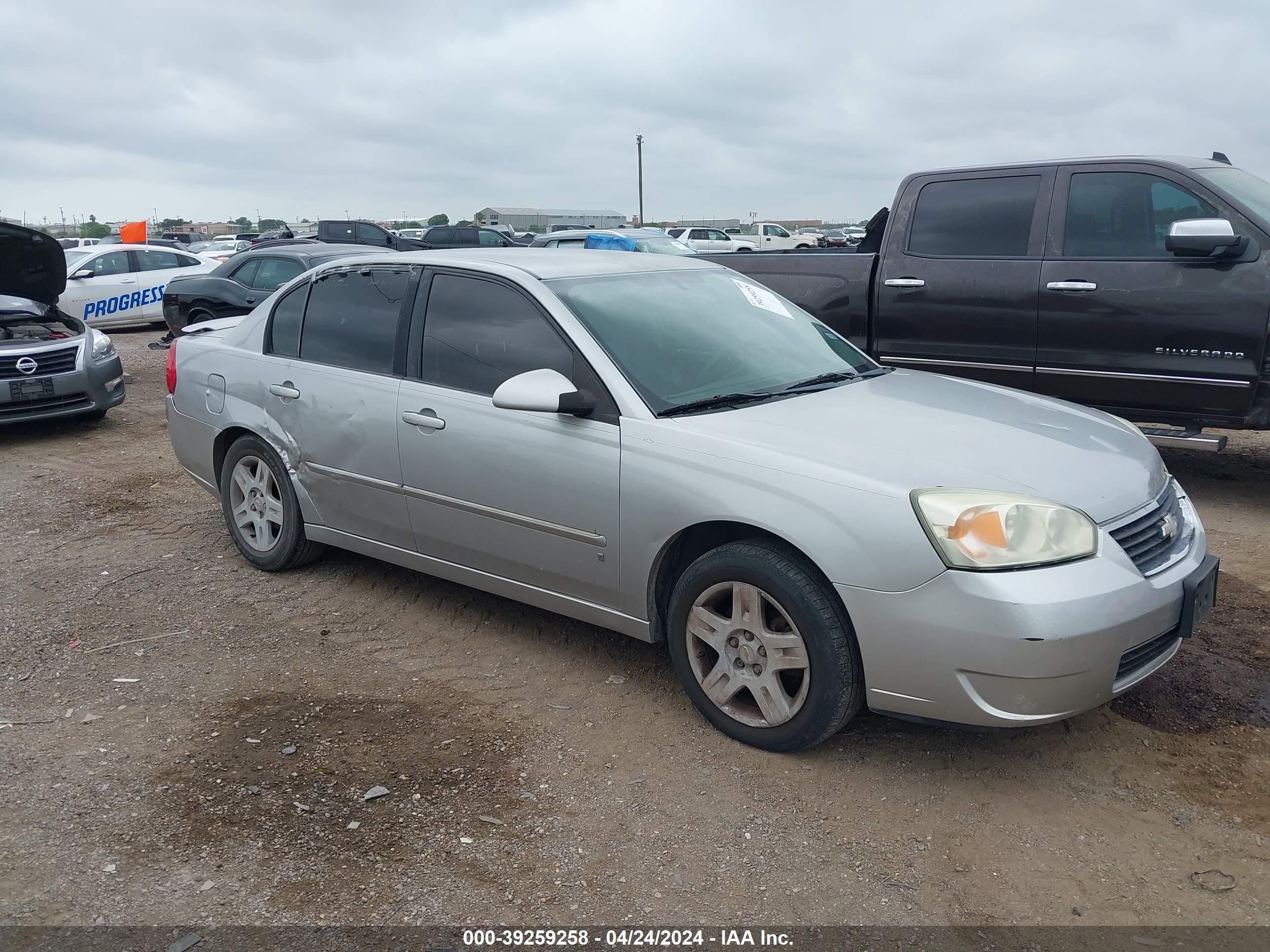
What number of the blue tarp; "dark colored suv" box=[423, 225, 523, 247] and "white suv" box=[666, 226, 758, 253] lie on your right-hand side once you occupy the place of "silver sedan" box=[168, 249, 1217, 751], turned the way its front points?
0

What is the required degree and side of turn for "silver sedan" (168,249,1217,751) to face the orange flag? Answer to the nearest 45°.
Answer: approximately 180°

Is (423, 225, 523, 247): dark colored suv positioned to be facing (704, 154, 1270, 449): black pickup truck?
no

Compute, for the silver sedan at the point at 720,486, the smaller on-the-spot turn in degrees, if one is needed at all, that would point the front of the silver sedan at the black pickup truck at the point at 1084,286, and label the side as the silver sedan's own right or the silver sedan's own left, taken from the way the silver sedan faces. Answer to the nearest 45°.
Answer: approximately 90° to the silver sedan's own left

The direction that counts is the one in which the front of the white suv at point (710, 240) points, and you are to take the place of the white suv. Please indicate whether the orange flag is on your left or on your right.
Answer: on your right

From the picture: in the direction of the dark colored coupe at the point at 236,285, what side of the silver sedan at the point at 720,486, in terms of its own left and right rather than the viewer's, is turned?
back

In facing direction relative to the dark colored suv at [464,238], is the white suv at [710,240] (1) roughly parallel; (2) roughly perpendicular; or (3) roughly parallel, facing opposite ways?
roughly parallel

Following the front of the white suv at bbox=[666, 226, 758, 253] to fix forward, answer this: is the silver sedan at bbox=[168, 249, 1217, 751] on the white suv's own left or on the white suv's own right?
on the white suv's own right
